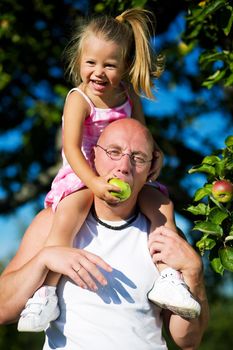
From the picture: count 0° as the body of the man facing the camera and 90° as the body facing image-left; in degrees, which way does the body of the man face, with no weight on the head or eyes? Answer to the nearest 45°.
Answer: approximately 0°

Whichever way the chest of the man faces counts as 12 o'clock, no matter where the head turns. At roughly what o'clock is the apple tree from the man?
The apple tree is roughly at 9 o'clock from the man.
